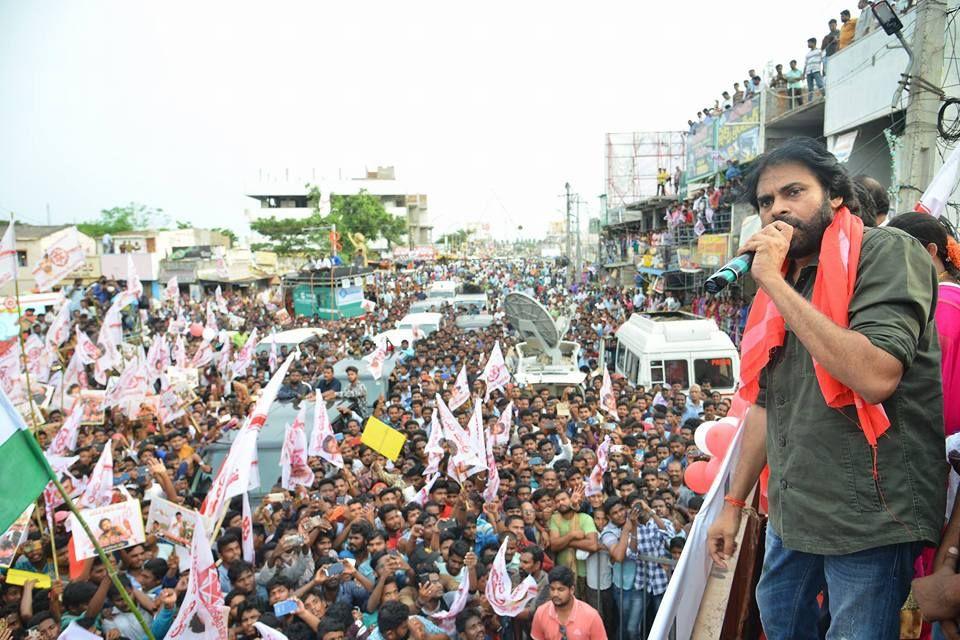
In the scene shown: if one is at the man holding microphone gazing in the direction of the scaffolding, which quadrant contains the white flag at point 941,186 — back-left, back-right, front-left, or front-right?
front-right

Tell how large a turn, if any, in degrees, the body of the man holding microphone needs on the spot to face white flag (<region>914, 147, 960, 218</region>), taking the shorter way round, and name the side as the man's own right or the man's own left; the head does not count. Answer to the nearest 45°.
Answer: approximately 135° to the man's own right

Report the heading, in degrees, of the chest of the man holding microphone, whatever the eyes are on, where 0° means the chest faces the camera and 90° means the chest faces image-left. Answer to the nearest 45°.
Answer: approximately 45°

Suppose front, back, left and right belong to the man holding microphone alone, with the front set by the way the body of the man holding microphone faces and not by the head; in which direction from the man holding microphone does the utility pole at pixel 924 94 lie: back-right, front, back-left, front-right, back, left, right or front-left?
back-right

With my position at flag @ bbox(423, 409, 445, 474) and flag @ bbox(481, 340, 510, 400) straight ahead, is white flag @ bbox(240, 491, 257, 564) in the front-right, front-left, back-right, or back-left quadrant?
back-left

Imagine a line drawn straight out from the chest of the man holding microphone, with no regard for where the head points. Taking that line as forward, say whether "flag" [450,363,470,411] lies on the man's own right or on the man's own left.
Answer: on the man's own right

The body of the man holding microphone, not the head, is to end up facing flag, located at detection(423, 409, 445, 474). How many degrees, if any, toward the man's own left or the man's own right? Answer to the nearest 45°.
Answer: approximately 90° to the man's own right
